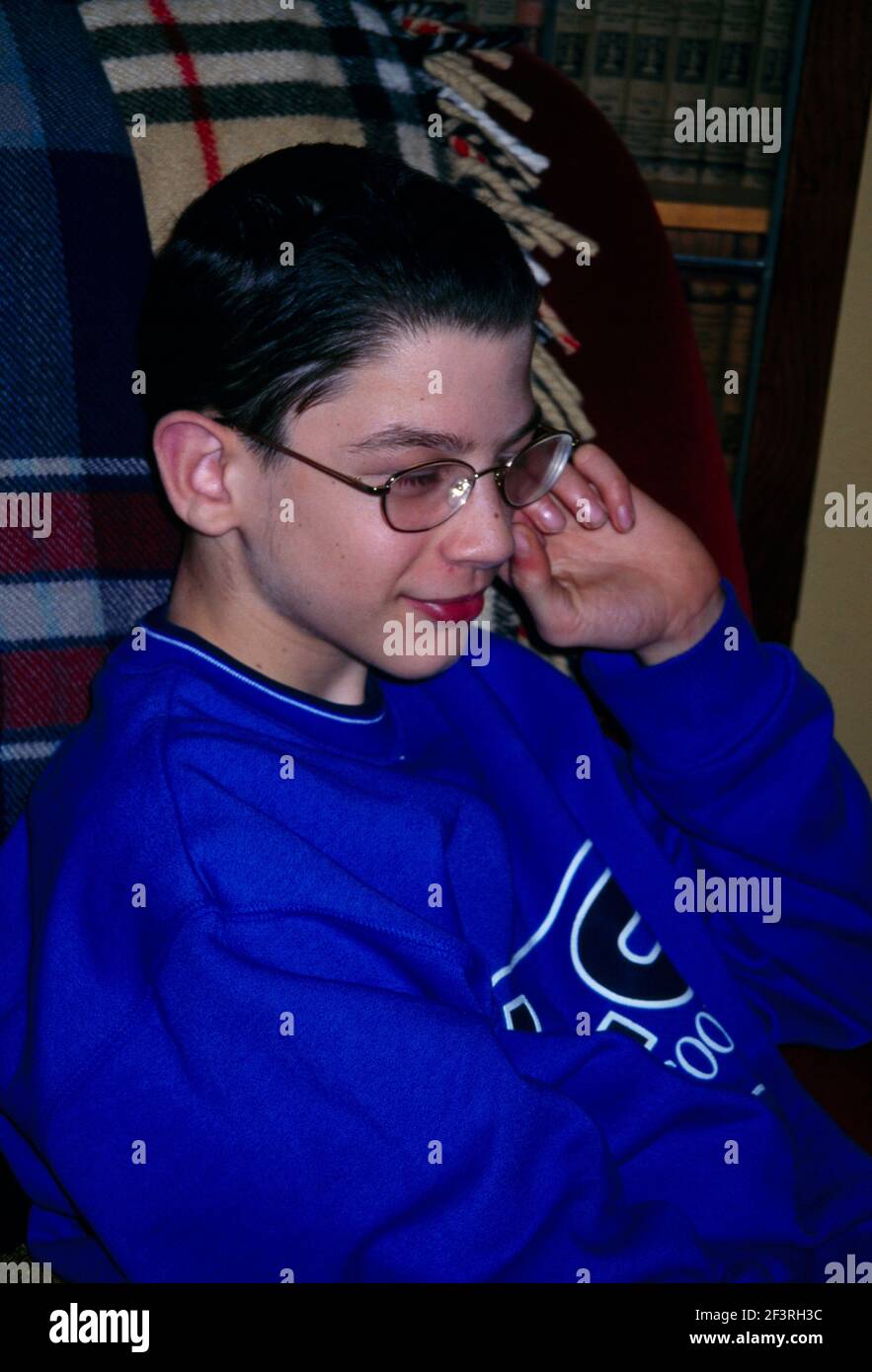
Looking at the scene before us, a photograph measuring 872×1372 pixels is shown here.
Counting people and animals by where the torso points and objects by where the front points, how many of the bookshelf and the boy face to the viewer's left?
0

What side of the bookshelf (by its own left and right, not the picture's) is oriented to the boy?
front

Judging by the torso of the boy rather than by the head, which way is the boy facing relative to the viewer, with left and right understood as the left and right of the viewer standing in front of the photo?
facing the viewer and to the right of the viewer

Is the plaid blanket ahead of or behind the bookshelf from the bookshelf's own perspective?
ahead

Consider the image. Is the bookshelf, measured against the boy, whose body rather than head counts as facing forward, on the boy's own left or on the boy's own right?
on the boy's own left

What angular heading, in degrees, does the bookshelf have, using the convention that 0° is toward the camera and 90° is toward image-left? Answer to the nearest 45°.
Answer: approximately 0°
